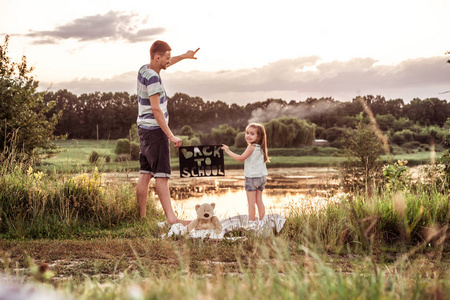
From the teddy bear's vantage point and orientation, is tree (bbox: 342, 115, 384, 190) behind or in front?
behind

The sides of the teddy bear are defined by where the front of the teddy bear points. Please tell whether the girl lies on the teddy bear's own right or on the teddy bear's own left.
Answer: on the teddy bear's own left

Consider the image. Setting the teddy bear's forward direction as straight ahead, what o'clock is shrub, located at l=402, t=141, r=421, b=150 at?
The shrub is roughly at 7 o'clock from the teddy bear.

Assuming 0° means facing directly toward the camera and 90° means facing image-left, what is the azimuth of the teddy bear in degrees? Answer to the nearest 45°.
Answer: approximately 0°

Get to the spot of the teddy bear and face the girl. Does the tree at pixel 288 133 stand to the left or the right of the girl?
left

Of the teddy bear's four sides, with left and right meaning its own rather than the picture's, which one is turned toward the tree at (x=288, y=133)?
back

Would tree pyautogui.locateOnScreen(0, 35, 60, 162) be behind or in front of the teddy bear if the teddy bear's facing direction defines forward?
behind
